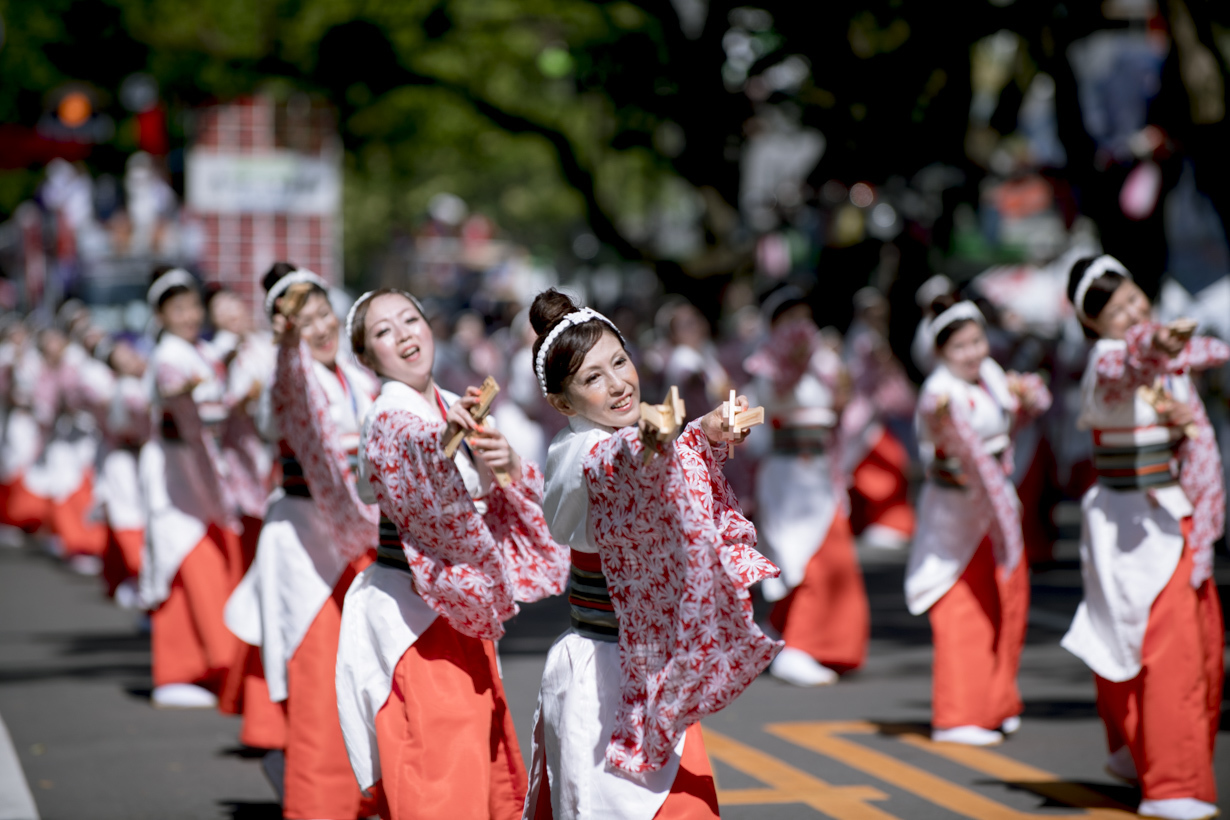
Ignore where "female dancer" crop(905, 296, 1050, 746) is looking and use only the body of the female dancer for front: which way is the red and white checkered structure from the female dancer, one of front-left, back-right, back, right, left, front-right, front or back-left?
back

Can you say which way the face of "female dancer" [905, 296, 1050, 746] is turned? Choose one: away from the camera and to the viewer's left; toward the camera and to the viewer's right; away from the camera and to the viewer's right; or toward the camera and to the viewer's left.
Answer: toward the camera and to the viewer's right

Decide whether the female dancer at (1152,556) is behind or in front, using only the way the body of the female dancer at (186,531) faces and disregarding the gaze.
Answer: in front

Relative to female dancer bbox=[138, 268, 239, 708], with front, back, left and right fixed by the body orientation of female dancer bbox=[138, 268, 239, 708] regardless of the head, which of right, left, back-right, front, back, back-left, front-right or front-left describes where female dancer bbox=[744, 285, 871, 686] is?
front-left
